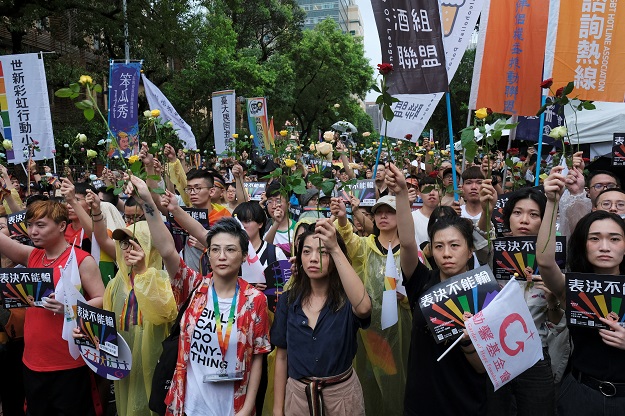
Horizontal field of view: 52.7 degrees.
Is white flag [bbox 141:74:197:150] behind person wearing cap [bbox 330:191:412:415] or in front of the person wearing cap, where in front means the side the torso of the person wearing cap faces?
behind

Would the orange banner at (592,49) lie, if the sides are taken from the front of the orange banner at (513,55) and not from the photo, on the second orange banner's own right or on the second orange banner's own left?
on the second orange banner's own left

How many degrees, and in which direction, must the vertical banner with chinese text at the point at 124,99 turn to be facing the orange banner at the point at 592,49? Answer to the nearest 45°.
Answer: approximately 45° to its left

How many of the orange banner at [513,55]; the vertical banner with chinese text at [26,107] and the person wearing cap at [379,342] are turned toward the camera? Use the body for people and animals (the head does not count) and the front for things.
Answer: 3

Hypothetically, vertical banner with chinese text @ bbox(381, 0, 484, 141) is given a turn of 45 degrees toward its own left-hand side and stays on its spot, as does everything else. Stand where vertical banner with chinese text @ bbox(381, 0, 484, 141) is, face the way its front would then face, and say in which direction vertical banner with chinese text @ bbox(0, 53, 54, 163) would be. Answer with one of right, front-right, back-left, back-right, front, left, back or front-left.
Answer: back-right

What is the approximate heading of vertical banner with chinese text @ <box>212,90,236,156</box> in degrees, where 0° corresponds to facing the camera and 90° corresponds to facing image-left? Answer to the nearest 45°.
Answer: approximately 0°

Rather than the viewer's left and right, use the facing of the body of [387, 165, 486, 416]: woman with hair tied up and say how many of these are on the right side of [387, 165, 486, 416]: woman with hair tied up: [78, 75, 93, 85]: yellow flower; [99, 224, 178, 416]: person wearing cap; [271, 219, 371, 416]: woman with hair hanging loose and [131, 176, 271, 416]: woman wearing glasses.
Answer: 4

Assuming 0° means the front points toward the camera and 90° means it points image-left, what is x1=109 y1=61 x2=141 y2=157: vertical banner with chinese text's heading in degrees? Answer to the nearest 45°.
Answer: approximately 0°
